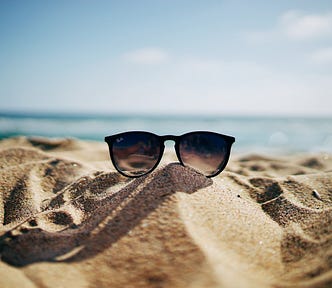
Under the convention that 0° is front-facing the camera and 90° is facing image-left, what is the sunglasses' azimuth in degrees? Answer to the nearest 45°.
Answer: approximately 0°
